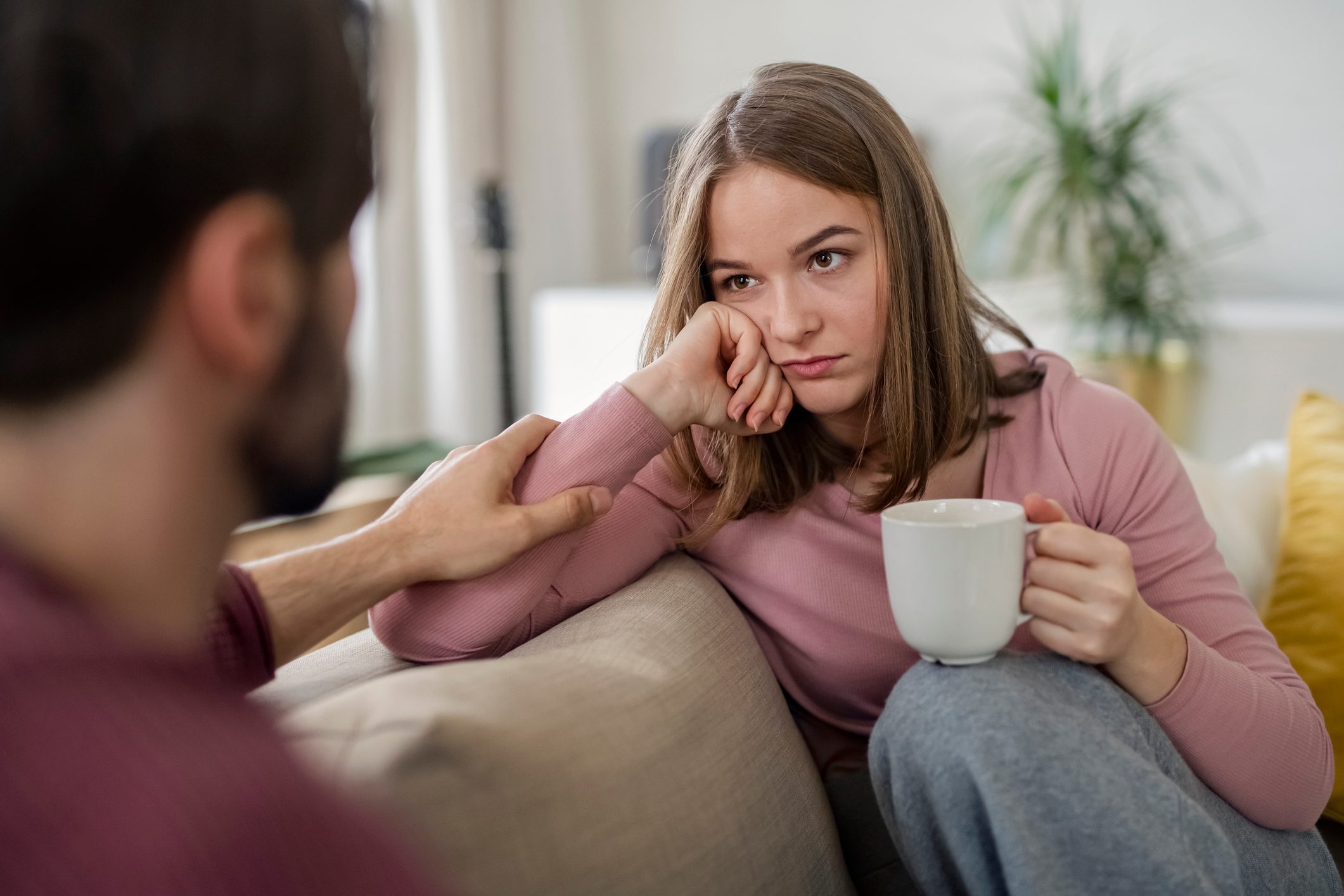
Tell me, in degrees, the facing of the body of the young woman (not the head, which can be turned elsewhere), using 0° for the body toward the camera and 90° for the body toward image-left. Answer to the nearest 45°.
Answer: approximately 45°

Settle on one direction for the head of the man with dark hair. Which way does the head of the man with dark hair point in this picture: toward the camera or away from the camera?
away from the camera

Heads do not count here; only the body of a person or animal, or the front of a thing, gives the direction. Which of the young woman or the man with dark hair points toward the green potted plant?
the man with dark hair

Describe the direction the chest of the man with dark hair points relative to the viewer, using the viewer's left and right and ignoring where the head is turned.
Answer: facing away from the viewer and to the right of the viewer

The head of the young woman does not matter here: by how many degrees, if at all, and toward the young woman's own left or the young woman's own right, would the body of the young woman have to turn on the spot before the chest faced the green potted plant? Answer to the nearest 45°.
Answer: approximately 135° to the young woman's own right

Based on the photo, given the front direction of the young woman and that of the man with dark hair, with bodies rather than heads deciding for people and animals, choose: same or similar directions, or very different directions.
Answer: very different directions

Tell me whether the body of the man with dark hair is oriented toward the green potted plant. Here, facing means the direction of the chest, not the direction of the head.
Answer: yes

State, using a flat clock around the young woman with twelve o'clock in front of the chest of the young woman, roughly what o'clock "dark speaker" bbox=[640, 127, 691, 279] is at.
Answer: The dark speaker is roughly at 4 o'clock from the young woman.

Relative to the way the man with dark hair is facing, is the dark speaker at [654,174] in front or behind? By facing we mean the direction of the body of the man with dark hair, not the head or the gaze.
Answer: in front

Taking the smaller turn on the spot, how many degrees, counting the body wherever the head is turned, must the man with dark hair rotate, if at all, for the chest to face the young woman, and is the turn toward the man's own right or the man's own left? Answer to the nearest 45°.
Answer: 0° — they already face them
